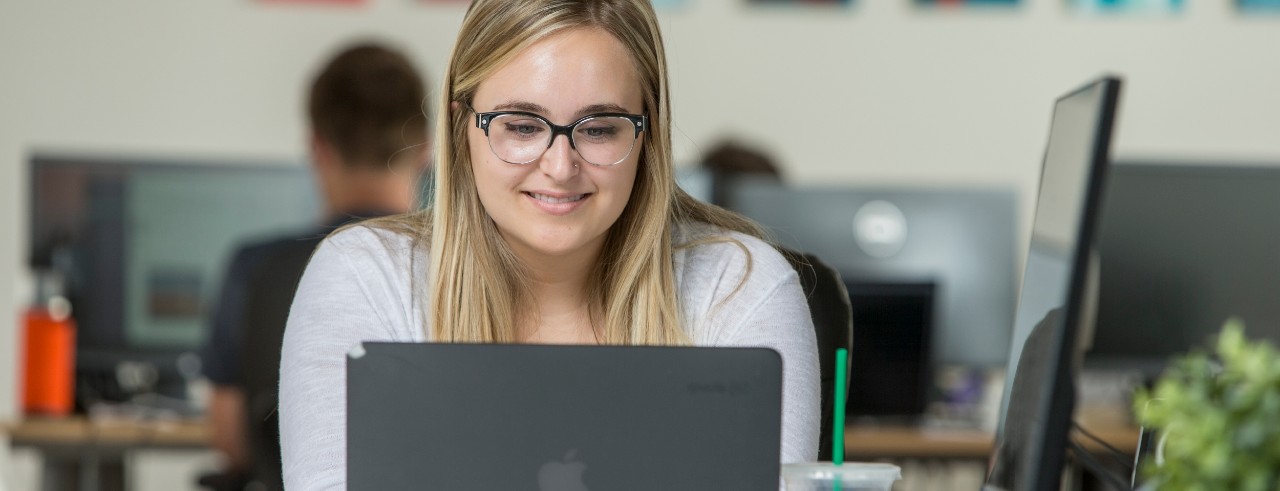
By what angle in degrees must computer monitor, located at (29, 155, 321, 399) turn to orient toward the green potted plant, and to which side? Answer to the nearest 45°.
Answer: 0° — it already faces it

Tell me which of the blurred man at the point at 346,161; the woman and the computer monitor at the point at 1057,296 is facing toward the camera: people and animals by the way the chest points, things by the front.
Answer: the woman

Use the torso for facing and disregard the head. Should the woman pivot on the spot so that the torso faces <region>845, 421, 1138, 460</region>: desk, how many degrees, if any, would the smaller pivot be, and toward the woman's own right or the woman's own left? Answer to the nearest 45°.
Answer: approximately 135° to the woman's own left

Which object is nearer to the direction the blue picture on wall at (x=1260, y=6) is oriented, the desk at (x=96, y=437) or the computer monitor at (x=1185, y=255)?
the computer monitor

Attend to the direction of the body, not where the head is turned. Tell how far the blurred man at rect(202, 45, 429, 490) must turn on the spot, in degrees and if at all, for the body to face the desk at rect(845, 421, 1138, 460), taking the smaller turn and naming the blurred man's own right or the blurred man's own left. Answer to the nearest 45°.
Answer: approximately 90° to the blurred man's own right

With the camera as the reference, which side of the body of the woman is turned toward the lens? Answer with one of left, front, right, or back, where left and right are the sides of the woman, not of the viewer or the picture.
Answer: front

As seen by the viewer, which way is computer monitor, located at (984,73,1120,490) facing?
to the viewer's left

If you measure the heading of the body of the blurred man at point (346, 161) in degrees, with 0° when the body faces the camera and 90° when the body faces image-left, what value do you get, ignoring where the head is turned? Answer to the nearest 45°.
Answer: approximately 180°

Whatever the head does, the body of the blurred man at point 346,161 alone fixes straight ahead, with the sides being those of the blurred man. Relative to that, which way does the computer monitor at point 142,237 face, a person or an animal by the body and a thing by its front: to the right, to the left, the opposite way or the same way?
the opposite way

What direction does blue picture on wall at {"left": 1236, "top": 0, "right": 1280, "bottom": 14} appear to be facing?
toward the camera

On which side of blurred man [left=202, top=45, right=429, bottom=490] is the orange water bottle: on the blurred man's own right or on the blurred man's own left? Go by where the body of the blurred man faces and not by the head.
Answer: on the blurred man's own left

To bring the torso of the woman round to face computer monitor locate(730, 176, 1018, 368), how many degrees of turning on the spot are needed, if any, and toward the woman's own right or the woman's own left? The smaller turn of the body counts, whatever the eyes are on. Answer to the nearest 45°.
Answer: approximately 135° to the woman's own left

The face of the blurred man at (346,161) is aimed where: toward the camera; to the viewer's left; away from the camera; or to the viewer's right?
away from the camera

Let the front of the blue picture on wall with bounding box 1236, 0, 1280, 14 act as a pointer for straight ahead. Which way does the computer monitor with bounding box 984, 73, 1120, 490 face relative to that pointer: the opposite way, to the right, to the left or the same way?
to the right
